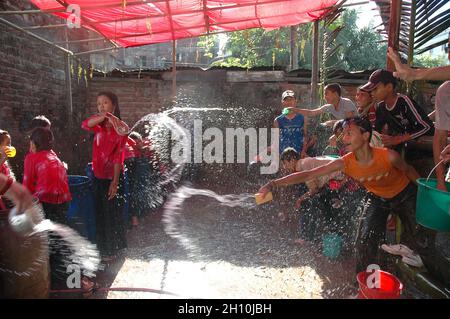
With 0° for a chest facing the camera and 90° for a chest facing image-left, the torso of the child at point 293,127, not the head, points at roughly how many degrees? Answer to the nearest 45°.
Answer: approximately 0°

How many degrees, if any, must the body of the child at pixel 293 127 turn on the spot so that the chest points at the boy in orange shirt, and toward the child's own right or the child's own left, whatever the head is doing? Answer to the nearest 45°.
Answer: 0° — they already face them

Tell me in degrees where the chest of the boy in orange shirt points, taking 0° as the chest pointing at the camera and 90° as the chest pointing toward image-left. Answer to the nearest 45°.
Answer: approximately 45°
